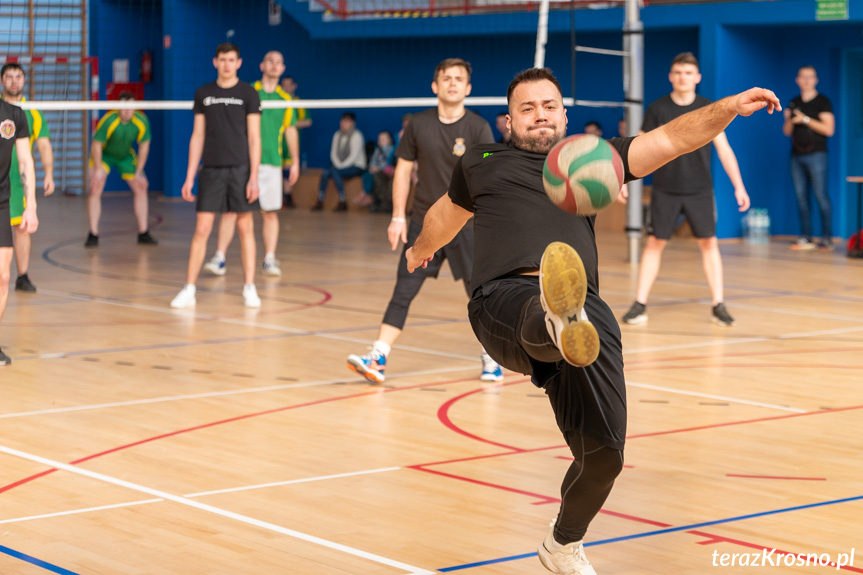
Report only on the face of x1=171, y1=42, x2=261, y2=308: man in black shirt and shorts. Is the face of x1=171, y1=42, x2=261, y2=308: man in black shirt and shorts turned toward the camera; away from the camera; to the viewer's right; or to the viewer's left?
toward the camera

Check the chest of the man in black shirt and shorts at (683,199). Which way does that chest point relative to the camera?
toward the camera

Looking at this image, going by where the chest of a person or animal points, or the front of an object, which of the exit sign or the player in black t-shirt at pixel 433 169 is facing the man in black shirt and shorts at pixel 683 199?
the exit sign

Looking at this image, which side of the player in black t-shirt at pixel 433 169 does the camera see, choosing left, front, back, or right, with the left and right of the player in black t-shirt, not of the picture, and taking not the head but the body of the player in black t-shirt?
front

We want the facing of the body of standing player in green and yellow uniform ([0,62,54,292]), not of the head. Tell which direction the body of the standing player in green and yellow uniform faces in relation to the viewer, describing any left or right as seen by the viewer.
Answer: facing the viewer

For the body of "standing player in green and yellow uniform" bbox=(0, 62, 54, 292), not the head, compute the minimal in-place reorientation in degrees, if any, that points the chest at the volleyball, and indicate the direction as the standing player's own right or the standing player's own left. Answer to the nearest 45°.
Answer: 0° — they already face it

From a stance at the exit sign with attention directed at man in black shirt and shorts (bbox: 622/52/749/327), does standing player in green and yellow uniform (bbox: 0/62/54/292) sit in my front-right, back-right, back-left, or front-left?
front-right

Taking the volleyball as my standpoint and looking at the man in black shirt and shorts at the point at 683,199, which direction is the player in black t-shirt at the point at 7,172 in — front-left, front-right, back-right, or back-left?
front-left

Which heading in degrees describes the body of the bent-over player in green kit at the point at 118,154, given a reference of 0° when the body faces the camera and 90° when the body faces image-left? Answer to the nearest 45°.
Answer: approximately 0°

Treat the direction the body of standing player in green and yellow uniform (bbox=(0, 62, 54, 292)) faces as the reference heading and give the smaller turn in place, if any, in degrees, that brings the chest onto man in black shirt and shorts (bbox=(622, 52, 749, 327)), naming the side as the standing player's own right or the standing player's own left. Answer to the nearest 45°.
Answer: approximately 90° to the standing player's own left

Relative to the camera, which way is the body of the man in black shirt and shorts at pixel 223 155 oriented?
toward the camera

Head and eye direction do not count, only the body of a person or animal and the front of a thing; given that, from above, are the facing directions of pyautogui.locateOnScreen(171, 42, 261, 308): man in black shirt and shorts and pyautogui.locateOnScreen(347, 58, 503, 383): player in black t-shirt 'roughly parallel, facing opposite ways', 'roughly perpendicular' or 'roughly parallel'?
roughly parallel

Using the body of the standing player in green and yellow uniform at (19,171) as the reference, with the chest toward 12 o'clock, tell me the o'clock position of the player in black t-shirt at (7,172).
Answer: The player in black t-shirt is roughly at 12 o'clock from the standing player in green and yellow uniform.

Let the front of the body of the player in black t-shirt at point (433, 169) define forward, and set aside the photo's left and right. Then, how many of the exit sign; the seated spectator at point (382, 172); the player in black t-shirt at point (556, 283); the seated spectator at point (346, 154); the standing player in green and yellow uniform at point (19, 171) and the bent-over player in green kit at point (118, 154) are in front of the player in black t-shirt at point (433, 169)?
1

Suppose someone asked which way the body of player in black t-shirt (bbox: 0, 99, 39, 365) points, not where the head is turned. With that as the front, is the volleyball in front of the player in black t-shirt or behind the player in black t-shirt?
in front
